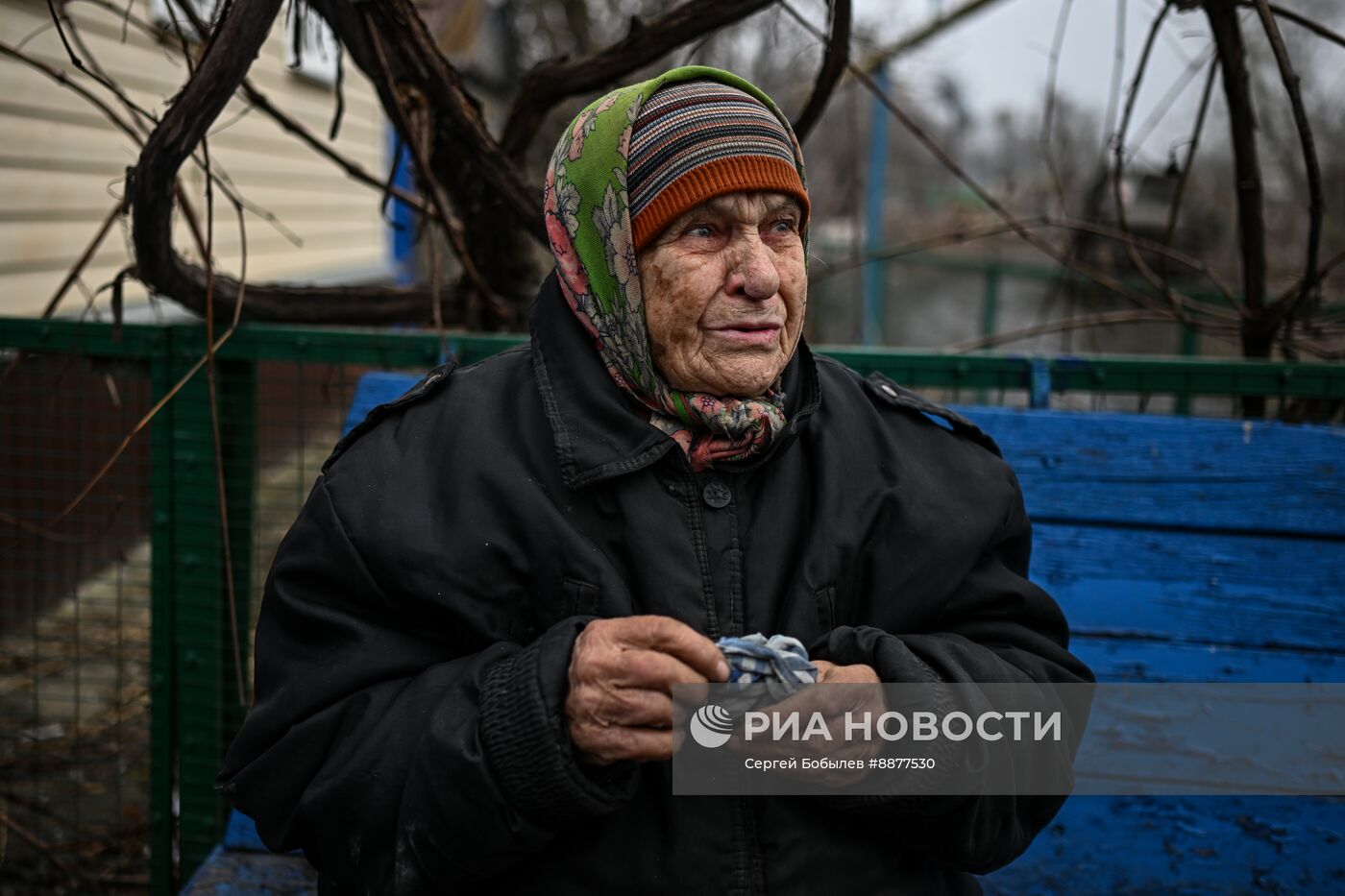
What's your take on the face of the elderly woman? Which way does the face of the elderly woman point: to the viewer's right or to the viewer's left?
to the viewer's right

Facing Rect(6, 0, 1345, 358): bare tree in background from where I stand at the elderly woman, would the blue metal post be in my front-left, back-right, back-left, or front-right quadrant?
front-right

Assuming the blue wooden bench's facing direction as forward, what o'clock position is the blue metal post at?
The blue metal post is roughly at 6 o'clock from the blue wooden bench.

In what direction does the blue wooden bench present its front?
toward the camera
